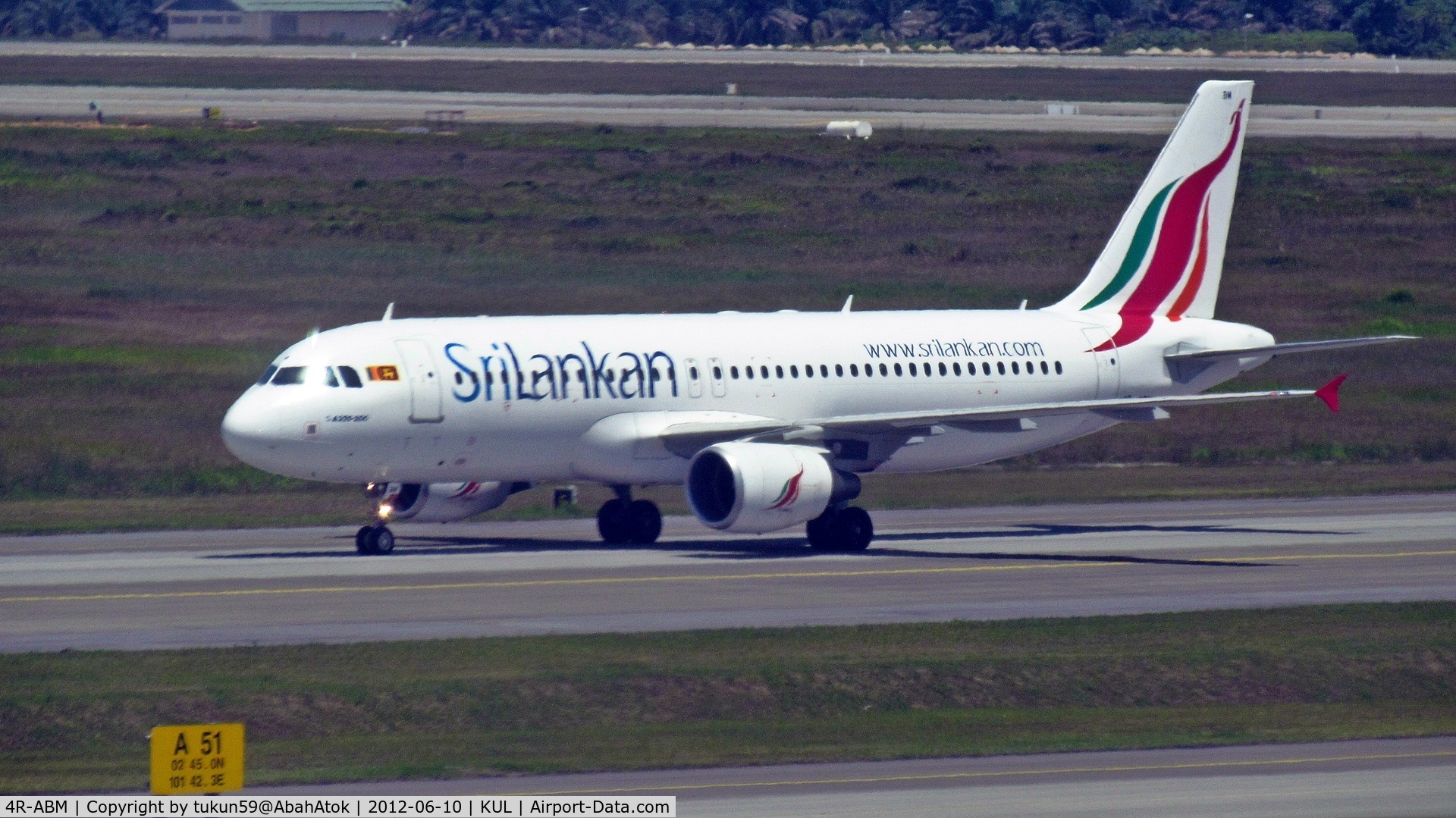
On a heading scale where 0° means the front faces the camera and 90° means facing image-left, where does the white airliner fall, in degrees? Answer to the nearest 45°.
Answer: approximately 45°
